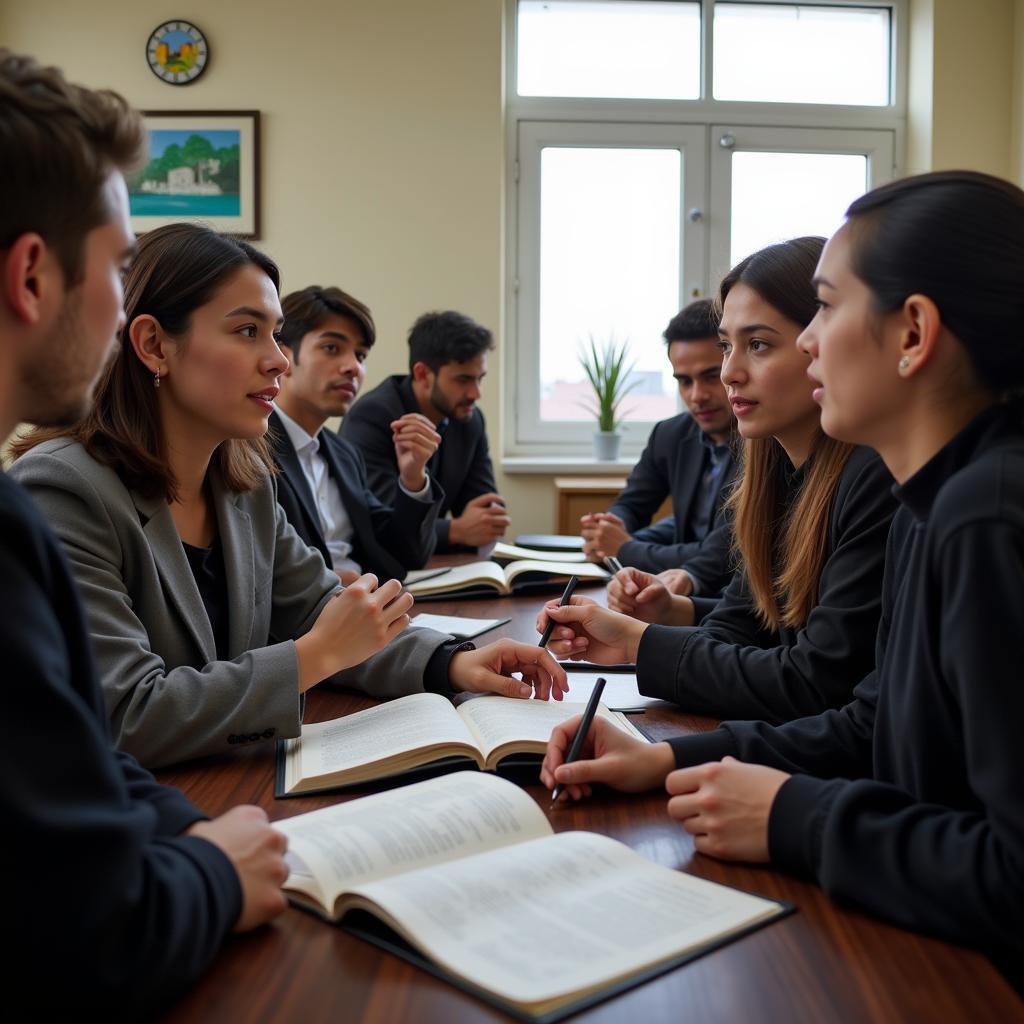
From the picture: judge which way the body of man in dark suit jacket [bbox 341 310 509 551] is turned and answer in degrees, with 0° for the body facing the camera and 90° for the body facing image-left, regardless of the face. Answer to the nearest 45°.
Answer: approximately 315°

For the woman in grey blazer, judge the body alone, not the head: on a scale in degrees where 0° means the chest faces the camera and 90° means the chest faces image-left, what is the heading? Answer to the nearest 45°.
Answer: approximately 315°

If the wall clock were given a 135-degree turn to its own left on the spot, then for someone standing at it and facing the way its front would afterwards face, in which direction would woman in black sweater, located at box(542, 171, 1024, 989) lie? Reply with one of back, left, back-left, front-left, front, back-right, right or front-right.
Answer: back-right

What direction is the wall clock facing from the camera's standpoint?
toward the camera

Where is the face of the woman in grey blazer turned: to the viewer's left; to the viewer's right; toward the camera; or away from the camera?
to the viewer's right

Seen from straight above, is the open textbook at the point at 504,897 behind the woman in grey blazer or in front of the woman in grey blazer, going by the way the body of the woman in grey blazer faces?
in front

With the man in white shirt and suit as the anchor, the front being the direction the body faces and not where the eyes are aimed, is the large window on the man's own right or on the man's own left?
on the man's own left

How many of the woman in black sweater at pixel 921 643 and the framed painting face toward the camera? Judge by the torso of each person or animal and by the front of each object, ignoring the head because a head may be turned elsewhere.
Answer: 1

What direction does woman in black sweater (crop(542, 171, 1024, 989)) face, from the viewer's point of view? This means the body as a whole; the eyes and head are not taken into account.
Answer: to the viewer's left

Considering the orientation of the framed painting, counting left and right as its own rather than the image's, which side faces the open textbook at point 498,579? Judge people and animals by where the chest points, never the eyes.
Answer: front

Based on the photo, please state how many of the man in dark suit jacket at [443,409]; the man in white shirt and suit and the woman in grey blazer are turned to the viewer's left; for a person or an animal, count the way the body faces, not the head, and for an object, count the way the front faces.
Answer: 0

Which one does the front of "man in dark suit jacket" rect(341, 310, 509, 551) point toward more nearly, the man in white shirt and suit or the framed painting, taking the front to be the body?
the man in white shirt and suit

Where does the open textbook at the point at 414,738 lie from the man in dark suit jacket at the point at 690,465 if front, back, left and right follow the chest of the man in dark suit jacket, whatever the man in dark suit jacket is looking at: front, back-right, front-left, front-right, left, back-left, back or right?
front-left

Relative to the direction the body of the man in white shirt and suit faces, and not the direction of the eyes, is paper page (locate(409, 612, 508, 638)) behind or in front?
in front

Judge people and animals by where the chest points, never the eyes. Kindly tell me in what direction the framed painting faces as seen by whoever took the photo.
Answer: facing the viewer
